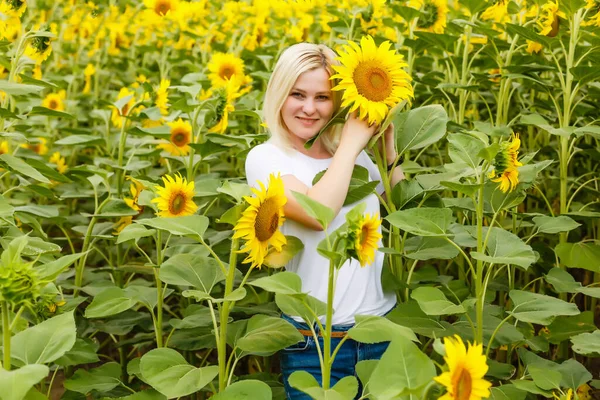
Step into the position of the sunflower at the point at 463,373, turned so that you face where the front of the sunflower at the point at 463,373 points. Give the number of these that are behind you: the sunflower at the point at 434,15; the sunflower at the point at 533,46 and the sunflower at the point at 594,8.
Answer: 3

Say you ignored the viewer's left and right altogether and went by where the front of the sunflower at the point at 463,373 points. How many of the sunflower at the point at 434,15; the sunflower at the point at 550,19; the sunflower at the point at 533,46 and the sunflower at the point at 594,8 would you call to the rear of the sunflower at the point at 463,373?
4

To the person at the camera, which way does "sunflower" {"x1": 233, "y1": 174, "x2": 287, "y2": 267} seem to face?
facing the viewer and to the right of the viewer

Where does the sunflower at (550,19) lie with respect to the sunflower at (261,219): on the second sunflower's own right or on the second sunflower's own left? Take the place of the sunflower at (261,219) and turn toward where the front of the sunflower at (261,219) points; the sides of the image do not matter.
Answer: on the second sunflower's own left

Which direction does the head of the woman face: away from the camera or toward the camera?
toward the camera

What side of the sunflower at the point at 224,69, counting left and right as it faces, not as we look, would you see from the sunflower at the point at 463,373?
front

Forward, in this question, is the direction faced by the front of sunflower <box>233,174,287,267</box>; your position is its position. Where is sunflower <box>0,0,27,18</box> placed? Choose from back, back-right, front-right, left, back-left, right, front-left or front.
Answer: back

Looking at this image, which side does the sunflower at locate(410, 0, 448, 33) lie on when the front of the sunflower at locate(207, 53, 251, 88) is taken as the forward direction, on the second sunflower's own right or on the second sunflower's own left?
on the second sunflower's own left

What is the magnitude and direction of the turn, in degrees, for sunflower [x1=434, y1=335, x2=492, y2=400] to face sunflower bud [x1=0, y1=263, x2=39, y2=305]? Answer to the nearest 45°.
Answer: approximately 90° to its right

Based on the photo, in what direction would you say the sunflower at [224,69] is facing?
toward the camera

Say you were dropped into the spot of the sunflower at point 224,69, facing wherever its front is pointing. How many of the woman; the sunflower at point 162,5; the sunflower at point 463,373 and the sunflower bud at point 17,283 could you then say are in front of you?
3

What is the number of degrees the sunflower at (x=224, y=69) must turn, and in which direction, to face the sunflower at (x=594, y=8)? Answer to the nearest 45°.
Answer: approximately 45° to its left

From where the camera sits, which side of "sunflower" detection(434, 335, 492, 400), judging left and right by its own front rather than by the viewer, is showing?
front

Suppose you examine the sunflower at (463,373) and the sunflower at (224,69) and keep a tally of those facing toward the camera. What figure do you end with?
2

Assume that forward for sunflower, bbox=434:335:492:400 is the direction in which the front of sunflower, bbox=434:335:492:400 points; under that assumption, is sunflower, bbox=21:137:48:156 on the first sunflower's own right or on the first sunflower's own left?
on the first sunflower's own right

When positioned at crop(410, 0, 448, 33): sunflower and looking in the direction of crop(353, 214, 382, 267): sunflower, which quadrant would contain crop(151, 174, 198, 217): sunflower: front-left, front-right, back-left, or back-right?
front-right

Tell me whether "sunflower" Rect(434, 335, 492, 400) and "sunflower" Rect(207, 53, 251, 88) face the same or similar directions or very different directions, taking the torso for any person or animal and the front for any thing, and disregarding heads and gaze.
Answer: same or similar directions
